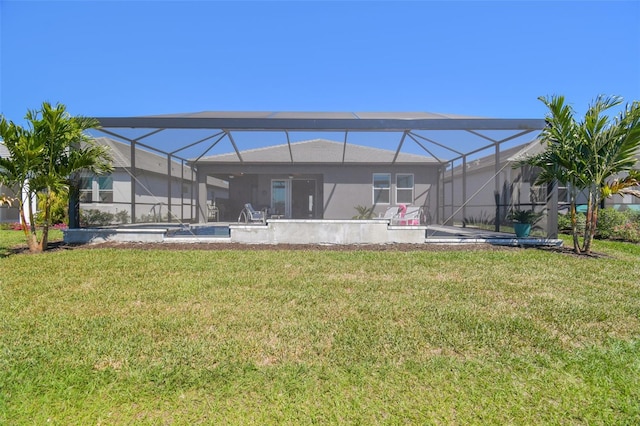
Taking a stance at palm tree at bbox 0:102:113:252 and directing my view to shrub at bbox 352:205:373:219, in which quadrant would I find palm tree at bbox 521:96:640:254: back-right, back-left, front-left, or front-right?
front-right

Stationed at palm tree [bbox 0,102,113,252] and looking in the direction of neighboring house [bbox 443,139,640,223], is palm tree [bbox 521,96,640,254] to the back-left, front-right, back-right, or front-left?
front-right

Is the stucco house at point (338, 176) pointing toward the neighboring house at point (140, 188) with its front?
no

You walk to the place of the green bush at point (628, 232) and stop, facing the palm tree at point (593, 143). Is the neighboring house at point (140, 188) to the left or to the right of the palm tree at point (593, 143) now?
right

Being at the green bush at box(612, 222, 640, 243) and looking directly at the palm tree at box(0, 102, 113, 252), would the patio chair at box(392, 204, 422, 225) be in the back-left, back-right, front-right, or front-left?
front-right
